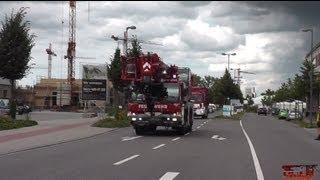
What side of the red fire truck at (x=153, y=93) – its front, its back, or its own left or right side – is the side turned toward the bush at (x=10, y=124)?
right

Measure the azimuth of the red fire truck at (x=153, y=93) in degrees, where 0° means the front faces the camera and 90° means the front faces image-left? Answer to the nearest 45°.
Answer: approximately 0°

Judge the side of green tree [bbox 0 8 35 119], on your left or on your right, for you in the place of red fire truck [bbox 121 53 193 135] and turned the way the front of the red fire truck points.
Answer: on your right
